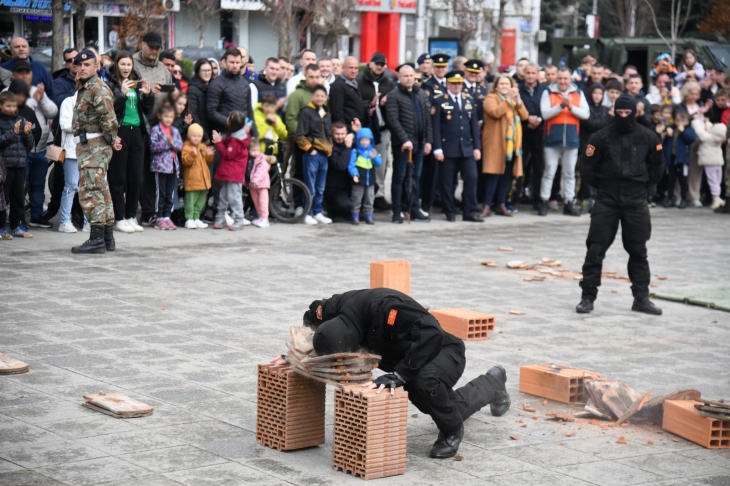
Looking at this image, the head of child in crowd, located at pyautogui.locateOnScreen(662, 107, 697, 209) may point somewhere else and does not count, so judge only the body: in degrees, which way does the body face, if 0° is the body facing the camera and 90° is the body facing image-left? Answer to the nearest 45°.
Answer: approximately 0°

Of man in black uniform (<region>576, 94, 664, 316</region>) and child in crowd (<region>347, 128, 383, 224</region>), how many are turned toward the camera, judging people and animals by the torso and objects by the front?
2

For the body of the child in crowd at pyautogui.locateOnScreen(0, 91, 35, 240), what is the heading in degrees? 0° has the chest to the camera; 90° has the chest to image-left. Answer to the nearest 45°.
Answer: approximately 315°

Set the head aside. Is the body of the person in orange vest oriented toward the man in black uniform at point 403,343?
yes

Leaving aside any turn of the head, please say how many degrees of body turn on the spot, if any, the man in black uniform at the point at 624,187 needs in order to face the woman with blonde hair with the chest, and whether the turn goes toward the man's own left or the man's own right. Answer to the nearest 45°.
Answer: approximately 180°

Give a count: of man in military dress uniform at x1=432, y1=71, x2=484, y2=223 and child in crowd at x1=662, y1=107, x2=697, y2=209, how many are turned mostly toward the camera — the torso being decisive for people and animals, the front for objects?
2

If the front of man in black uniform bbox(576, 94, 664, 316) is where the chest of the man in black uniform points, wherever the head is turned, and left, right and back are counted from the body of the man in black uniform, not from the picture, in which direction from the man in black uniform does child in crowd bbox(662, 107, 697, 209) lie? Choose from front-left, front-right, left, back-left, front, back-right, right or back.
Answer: back

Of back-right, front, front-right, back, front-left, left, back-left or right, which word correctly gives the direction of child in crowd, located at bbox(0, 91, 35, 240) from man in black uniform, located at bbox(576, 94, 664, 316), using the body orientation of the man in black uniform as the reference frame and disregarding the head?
right

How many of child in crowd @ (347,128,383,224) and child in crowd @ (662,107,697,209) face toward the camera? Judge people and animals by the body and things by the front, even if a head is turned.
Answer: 2

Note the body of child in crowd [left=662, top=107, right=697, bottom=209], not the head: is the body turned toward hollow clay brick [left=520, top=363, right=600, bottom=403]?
yes

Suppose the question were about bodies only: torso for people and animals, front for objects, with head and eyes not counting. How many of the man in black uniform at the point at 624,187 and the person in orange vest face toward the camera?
2
